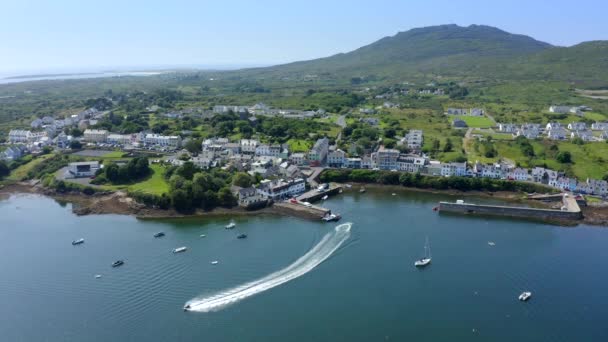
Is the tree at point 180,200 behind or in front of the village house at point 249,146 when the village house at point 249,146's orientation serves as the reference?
in front

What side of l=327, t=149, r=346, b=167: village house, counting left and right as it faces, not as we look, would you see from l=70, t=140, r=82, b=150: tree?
right

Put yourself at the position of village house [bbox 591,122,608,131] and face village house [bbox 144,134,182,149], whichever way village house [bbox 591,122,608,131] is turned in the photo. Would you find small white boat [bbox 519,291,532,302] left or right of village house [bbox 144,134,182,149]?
left

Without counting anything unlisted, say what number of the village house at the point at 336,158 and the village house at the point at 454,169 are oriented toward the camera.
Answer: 2

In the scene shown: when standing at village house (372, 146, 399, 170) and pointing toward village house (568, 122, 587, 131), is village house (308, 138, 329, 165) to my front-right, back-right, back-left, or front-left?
back-left

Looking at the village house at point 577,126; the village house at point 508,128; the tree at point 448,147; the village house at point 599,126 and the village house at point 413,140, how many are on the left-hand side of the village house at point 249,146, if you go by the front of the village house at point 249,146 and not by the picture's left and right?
5

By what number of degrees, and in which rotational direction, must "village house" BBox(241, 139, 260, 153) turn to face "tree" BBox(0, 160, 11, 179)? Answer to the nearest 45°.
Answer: approximately 90° to its right

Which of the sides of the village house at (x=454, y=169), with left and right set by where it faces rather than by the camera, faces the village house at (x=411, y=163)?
right

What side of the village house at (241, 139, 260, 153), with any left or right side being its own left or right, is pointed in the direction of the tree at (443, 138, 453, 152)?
left

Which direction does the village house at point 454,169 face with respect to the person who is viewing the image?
facing the viewer

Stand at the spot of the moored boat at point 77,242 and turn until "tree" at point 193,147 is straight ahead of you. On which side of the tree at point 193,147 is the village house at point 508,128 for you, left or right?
right

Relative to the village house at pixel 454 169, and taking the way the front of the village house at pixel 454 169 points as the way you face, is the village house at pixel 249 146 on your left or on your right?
on your right

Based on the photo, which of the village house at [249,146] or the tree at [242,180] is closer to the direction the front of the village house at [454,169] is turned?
the tree

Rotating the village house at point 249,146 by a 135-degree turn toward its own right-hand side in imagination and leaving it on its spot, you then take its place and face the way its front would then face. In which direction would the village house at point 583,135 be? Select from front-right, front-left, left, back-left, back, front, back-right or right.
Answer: back-right

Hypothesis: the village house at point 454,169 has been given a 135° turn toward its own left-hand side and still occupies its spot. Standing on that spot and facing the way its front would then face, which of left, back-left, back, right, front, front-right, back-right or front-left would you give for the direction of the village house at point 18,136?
back-left

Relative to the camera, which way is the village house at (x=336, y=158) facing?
toward the camera

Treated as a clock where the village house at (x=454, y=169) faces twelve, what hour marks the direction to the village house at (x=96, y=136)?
the village house at (x=96, y=136) is roughly at 3 o'clock from the village house at (x=454, y=169).
